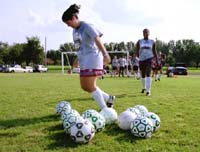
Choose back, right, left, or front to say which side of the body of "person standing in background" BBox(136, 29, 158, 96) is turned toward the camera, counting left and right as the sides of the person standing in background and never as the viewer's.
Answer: front

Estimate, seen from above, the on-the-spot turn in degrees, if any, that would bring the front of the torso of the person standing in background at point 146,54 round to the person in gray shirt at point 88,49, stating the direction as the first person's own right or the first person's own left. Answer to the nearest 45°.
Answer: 0° — they already face them

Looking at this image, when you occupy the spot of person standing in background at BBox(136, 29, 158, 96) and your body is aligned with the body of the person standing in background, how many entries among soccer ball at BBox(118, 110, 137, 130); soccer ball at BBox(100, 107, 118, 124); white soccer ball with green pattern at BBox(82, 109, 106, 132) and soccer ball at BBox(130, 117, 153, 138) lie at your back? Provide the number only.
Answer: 0

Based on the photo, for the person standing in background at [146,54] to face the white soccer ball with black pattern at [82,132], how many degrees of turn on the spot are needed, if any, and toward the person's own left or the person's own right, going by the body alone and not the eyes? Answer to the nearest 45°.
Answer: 0° — they already face it

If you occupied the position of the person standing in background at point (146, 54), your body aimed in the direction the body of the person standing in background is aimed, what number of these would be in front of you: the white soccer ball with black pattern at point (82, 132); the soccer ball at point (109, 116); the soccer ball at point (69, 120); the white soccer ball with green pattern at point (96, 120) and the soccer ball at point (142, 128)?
5

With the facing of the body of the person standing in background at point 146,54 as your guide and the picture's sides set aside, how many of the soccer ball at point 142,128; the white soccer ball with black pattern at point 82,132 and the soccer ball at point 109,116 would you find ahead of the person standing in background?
3

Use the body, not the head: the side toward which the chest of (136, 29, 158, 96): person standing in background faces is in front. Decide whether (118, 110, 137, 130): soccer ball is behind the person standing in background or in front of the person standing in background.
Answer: in front

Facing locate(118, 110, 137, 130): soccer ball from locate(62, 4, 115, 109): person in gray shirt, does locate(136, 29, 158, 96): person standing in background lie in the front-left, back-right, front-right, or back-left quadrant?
back-left

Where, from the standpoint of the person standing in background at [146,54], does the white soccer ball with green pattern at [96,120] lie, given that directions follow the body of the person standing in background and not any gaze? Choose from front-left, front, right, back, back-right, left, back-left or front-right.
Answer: front

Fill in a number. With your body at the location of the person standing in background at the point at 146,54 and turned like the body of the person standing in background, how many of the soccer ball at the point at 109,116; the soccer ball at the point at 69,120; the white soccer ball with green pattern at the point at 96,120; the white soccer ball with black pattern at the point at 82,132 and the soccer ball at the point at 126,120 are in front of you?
5

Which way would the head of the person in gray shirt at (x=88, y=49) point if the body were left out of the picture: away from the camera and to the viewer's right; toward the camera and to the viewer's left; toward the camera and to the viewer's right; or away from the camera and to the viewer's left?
toward the camera and to the viewer's left

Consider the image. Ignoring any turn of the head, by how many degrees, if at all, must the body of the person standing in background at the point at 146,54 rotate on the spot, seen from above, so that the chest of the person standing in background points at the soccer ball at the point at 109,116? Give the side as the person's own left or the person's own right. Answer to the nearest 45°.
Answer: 0° — they already face it

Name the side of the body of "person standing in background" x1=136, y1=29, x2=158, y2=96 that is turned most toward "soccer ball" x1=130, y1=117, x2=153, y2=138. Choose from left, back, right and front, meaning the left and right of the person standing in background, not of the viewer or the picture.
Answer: front

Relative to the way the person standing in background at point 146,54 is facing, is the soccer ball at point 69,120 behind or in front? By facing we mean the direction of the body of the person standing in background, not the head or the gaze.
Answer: in front
